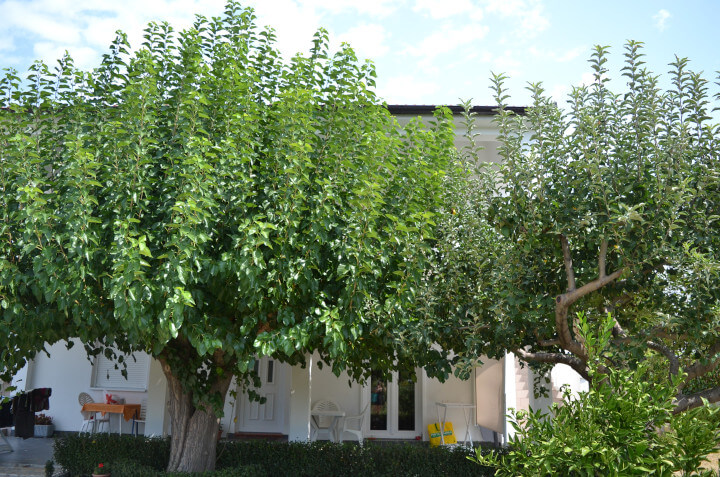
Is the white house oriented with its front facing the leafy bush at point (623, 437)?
yes

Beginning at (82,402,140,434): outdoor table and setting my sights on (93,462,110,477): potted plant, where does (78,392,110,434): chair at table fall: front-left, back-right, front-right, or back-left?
back-right

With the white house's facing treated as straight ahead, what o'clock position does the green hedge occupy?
The green hedge is roughly at 12 o'clock from the white house.

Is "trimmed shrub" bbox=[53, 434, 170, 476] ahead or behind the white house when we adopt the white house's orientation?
ahead

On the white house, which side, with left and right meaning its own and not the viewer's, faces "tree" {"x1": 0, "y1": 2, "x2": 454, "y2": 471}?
front

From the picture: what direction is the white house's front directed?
toward the camera

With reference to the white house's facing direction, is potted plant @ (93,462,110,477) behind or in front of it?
in front
